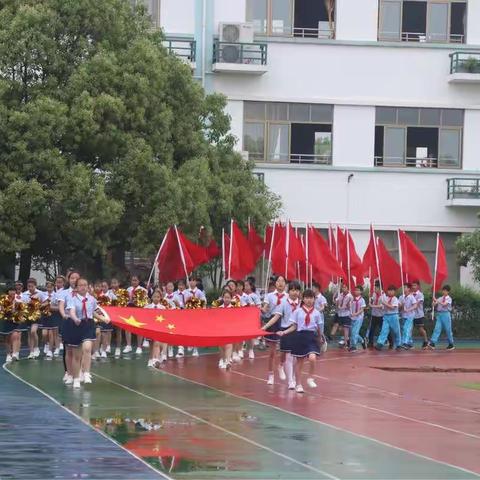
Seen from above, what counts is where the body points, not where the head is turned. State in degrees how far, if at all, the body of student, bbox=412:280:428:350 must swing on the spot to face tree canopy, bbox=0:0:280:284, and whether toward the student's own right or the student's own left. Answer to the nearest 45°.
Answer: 0° — they already face it

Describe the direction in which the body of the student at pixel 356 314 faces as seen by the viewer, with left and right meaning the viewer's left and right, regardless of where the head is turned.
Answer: facing the viewer and to the left of the viewer

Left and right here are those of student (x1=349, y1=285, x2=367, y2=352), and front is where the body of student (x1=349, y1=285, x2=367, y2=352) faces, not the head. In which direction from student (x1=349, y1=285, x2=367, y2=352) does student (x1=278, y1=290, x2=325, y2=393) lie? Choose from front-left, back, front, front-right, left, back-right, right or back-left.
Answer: front-left

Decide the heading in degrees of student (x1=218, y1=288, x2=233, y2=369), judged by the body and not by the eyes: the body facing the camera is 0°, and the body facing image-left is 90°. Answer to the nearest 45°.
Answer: approximately 0°

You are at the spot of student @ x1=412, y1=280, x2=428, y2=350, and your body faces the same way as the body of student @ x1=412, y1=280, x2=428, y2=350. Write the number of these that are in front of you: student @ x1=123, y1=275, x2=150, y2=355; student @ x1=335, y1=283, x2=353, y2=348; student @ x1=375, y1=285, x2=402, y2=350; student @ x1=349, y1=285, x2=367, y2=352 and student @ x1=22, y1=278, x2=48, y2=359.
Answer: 5

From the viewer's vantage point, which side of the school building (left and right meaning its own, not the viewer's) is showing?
front

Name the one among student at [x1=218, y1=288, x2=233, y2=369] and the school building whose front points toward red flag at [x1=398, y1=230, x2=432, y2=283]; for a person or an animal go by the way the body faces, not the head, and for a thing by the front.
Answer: the school building

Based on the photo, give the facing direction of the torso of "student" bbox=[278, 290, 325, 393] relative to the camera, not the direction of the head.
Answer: toward the camera

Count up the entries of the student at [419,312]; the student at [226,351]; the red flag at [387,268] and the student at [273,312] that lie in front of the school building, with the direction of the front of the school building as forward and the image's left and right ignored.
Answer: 4

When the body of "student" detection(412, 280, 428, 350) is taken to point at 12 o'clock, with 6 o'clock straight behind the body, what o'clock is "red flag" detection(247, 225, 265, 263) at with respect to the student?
The red flag is roughly at 1 o'clock from the student.

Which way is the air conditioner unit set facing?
toward the camera

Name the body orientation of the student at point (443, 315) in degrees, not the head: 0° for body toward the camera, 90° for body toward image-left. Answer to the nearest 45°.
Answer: approximately 45°

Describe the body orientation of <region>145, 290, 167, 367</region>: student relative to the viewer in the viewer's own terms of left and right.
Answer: facing the viewer

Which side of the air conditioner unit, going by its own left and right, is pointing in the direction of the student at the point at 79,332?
front

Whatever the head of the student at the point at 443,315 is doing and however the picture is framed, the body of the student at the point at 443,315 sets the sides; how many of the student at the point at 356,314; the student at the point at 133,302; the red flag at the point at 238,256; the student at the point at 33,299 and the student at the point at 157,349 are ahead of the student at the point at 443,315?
5
